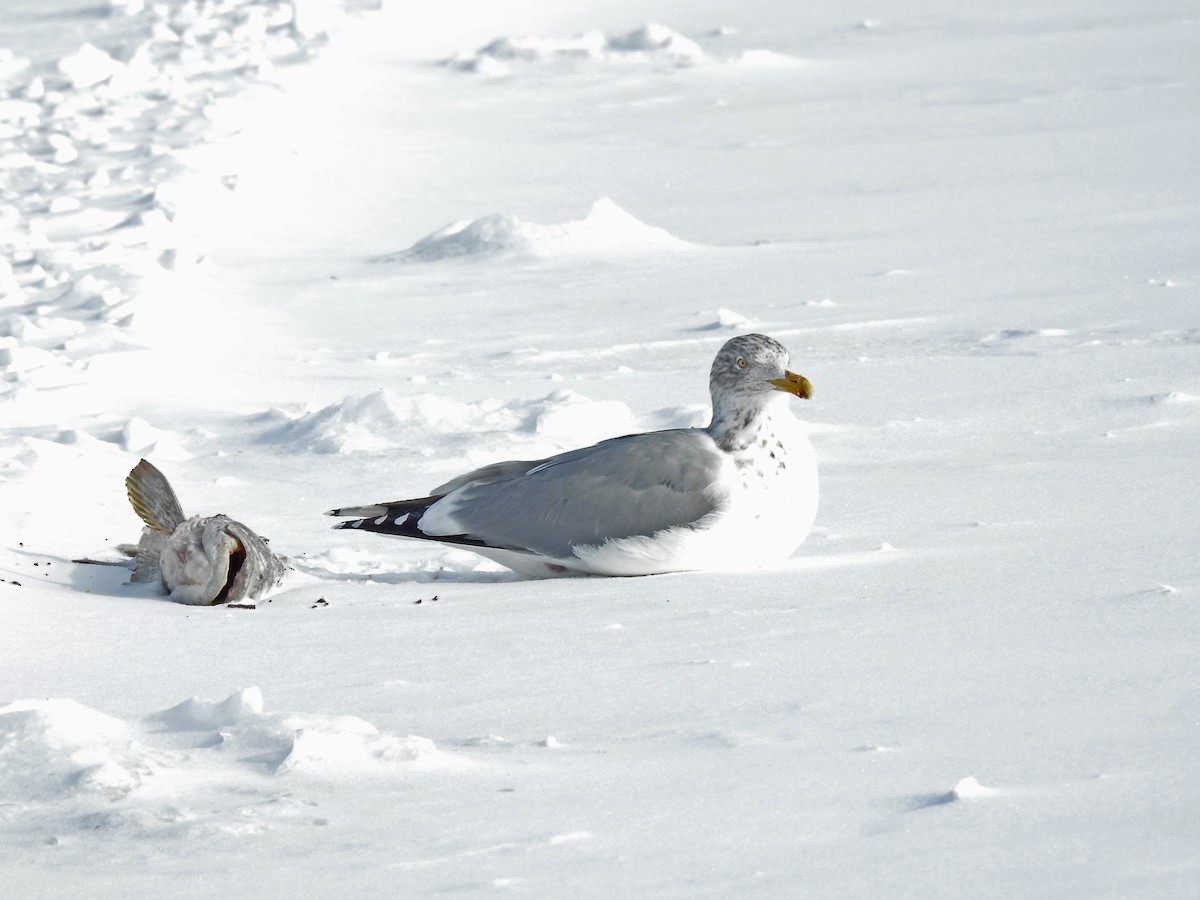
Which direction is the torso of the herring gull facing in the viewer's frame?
to the viewer's right

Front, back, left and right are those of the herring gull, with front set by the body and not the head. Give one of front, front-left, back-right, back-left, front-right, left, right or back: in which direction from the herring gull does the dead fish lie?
back
